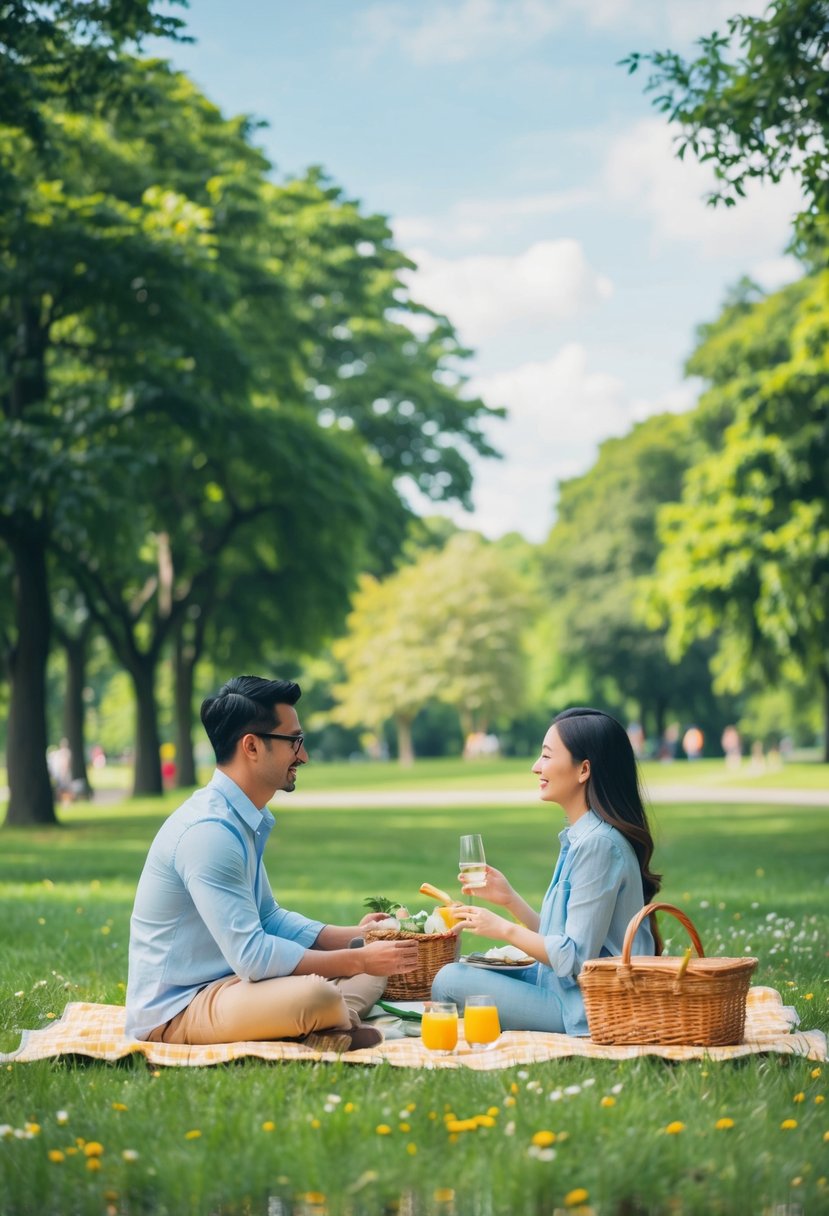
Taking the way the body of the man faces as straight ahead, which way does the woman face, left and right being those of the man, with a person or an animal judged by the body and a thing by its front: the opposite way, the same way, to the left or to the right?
the opposite way

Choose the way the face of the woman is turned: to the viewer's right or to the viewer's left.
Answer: to the viewer's left

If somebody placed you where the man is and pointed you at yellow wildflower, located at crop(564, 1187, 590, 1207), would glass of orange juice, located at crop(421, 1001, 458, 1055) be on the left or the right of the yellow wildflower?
left

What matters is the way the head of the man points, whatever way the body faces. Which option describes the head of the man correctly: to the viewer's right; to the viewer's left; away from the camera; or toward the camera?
to the viewer's right

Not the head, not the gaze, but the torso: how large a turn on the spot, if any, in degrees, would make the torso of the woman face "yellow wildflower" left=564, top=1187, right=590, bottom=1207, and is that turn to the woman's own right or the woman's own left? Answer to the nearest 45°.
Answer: approximately 90° to the woman's own left

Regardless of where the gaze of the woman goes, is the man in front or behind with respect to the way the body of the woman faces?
in front

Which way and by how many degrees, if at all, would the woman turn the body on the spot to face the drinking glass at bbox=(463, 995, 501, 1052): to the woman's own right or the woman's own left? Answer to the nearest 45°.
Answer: approximately 45° to the woman's own left

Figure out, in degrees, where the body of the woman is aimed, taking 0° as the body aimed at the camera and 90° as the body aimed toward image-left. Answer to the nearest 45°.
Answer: approximately 90°

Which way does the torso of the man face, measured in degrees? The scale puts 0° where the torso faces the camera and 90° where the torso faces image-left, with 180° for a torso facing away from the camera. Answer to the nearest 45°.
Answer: approximately 270°

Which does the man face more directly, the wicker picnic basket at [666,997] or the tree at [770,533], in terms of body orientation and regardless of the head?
the wicker picnic basket

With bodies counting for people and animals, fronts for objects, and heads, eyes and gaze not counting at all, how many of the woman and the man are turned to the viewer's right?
1
